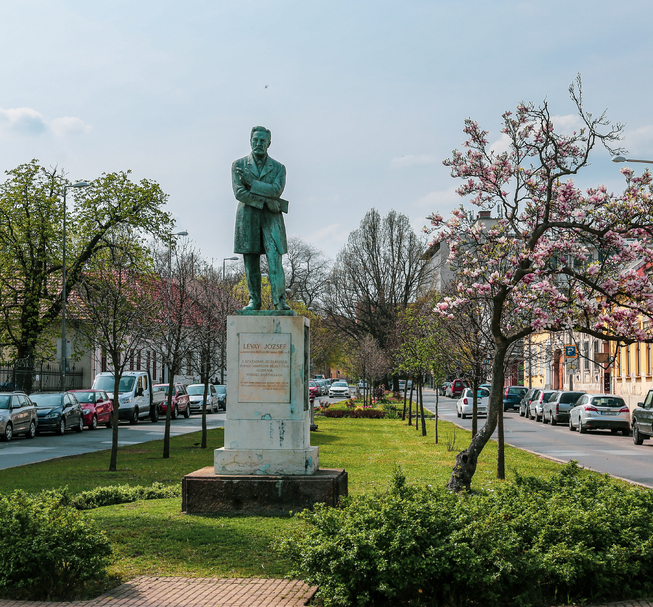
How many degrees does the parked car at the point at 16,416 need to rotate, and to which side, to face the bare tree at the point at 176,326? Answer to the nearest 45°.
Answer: approximately 45° to its left

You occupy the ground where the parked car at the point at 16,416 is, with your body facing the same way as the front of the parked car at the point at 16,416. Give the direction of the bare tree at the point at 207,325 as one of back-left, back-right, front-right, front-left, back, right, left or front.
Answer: left

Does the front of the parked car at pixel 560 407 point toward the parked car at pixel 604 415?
no

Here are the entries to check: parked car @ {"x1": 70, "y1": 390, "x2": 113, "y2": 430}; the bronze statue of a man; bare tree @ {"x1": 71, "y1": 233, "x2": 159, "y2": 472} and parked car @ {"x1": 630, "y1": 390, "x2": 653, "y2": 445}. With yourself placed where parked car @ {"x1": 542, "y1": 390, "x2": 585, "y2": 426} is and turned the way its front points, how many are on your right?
0

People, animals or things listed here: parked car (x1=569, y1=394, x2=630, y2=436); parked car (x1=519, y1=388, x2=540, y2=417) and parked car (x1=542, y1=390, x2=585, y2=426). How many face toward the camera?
0

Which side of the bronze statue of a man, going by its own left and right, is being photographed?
front

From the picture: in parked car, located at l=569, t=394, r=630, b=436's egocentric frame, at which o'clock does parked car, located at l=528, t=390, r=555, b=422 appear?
parked car, located at l=528, t=390, r=555, b=422 is roughly at 1 o'clock from parked car, located at l=569, t=394, r=630, b=436.

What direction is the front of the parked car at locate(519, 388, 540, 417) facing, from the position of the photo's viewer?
facing away from the viewer and to the left of the viewer

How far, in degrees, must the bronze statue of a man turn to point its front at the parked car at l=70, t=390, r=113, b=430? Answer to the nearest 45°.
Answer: approximately 180°

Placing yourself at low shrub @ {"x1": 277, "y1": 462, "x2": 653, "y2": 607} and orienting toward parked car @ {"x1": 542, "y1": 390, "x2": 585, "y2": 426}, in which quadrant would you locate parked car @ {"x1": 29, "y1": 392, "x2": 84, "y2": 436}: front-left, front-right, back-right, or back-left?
front-left

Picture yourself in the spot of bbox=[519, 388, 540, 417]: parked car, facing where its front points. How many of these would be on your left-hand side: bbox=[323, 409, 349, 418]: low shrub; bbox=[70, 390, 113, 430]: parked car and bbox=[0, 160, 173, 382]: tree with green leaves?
3

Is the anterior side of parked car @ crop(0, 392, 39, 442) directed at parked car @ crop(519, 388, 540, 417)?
no

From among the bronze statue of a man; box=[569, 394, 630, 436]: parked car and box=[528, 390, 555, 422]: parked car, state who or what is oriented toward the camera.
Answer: the bronze statue of a man

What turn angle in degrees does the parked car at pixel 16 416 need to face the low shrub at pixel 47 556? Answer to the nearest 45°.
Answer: approximately 45° to its left

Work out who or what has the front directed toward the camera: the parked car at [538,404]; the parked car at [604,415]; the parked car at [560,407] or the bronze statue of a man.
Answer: the bronze statue of a man

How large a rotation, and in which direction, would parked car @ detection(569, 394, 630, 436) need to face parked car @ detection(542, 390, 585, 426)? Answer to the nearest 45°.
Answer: approximately 45° to its right

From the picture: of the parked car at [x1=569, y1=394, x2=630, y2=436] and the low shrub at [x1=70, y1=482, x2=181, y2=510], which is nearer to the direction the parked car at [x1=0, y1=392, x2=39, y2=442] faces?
the low shrub

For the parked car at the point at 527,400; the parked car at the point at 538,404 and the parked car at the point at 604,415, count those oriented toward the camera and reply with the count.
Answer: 0
